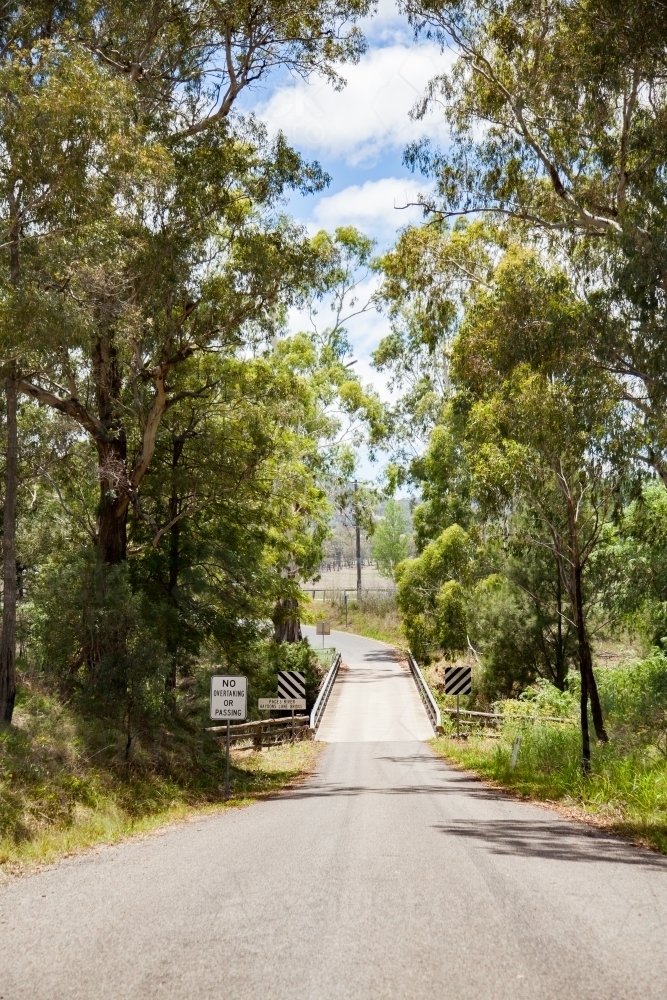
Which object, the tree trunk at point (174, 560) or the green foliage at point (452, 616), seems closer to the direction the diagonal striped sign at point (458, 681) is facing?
the tree trunk

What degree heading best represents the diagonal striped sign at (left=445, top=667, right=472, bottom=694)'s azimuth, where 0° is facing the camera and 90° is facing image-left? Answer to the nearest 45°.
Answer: approximately 0°

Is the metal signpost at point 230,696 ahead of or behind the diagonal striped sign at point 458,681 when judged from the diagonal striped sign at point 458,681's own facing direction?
ahead

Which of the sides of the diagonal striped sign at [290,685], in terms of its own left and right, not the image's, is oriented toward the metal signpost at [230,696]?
front

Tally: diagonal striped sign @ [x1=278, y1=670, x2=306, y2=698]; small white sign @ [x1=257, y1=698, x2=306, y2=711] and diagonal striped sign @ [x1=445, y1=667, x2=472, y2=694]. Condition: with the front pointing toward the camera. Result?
3

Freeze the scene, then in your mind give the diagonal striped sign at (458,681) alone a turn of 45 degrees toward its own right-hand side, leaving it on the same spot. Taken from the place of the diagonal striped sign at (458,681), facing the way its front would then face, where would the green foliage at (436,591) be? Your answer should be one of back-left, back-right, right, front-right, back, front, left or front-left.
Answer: back-right

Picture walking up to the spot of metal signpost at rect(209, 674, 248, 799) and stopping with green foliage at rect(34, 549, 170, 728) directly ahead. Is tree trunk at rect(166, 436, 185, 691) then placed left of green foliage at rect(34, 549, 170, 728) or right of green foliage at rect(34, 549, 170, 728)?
right

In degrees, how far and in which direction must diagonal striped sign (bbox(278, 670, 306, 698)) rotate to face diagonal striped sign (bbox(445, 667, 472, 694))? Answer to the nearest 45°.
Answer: approximately 90° to its left
